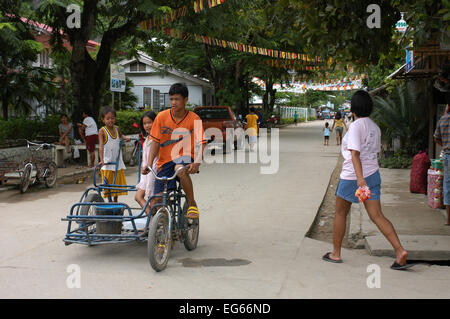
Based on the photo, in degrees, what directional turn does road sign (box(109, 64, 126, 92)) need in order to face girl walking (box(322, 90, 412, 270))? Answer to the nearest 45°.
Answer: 0° — it already faces them

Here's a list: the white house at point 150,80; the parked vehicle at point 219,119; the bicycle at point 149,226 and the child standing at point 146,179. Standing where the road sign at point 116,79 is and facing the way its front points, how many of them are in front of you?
2

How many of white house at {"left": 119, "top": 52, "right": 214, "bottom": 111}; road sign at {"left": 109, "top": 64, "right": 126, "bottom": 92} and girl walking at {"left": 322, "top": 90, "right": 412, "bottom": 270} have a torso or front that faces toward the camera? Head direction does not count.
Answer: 2

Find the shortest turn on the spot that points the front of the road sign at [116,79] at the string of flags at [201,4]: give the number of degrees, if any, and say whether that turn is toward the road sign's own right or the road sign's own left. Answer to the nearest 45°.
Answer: approximately 45° to the road sign's own left

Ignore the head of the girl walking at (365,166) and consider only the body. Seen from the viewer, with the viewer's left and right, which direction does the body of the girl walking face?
facing away from the viewer and to the left of the viewer

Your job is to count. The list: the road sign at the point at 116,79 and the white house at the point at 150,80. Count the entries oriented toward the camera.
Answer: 2

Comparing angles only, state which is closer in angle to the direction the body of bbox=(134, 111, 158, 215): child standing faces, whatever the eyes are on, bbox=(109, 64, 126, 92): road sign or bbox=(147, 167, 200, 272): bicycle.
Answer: the bicycle

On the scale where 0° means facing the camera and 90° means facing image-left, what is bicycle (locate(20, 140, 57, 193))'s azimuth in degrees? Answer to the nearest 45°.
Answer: approximately 45°
